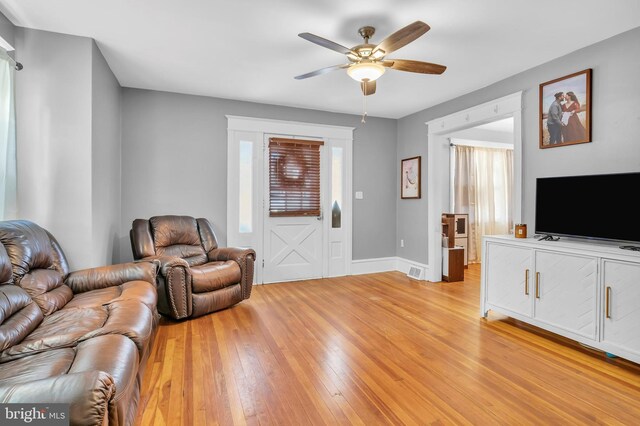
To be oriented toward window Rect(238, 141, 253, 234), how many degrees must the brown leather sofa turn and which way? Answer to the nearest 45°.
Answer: approximately 45° to its left

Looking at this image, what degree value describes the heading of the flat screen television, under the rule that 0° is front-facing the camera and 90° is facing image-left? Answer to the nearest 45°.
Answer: approximately 45°

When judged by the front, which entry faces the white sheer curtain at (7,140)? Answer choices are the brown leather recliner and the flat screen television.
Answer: the flat screen television

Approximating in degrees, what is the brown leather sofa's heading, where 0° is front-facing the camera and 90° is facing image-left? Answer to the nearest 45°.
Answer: approximately 270°

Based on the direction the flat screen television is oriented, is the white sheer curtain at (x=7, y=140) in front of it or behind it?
in front

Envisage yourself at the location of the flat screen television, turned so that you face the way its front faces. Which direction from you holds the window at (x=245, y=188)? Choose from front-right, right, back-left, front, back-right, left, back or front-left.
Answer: front-right

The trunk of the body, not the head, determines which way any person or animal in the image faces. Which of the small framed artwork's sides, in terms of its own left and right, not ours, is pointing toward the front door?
front

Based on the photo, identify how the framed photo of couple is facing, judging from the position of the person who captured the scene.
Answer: facing the viewer and to the left of the viewer

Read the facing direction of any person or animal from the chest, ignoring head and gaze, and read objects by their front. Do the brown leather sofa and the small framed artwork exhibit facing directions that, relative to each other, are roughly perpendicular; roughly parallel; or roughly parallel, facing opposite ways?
roughly parallel, facing opposite ways

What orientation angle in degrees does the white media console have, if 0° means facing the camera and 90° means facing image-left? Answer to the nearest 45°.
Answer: approximately 45°

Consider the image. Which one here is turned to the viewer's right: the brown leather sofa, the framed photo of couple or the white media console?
the brown leather sofa

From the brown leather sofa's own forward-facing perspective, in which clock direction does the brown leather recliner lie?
The brown leather recliner is roughly at 10 o'clock from the brown leather sofa.

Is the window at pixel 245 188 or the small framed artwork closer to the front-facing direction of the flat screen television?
the window

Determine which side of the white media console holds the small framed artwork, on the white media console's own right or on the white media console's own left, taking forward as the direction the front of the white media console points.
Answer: on the white media console's own right

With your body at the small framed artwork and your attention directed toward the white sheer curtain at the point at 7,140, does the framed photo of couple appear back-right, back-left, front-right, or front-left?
front-left

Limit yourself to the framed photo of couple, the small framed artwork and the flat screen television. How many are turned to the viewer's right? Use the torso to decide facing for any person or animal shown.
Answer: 0

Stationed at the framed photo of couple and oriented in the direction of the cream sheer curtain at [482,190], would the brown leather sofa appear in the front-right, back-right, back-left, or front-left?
back-left

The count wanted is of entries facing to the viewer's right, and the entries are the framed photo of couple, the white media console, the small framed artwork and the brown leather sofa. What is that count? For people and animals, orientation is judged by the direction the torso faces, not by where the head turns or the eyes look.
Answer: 1
